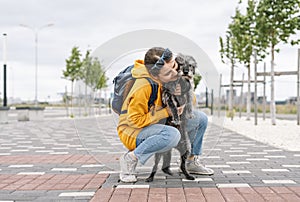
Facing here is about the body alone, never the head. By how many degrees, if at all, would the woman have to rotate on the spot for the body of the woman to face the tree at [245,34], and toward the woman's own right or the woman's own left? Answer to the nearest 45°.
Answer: approximately 90° to the woman's own left

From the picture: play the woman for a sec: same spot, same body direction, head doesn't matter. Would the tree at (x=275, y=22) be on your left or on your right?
on your left

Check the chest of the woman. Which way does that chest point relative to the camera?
to the viewer's right
